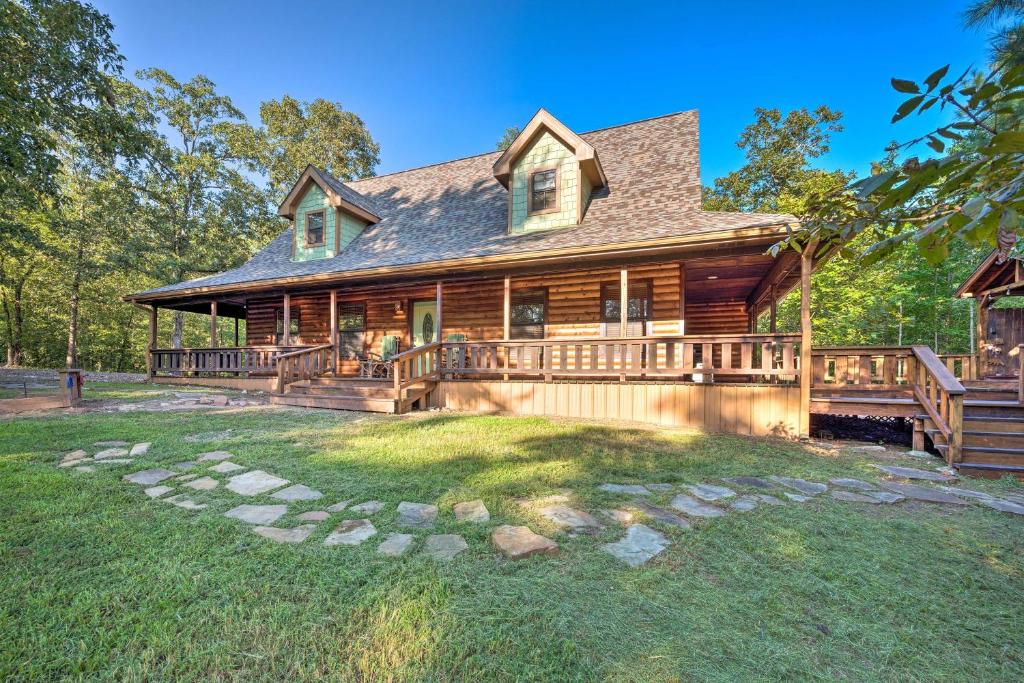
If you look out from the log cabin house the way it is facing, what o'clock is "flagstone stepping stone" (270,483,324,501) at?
The flagstone stepping stone is roughly at 11 o'clock from the log cabin house.

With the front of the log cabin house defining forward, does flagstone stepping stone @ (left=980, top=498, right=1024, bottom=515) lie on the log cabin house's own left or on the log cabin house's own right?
on the log cabin house's own left

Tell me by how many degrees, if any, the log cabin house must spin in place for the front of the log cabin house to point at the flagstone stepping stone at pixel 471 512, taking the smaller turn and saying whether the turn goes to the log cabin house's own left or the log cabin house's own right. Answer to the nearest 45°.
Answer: approximately 45° to the log cabin house's own left

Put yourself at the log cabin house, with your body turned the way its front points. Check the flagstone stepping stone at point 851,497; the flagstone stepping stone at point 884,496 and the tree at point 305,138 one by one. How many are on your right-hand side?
1

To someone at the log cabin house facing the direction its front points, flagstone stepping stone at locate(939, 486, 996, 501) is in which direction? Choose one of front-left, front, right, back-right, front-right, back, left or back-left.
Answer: left

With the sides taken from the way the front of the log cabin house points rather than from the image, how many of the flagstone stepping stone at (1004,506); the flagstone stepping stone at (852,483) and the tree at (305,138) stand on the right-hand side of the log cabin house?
1

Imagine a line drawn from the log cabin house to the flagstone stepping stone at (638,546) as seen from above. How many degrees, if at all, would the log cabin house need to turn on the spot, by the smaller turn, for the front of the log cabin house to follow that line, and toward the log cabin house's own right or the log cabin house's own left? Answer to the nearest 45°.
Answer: approximately 45° to the log cabin house's own left

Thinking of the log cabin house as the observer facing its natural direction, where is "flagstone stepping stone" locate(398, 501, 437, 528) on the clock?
The flagstone stepping stone is roughly at 11 o'clock from the log cabin house.

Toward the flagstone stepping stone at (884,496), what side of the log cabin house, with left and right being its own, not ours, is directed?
left

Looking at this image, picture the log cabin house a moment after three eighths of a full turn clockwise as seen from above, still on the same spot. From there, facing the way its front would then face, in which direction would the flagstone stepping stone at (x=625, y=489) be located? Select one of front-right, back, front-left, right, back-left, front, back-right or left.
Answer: back

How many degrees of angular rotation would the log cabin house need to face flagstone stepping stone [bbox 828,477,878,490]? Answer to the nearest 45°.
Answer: approximately 90° to its left

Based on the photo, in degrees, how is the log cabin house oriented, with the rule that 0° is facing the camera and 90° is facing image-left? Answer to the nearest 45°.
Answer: approximately 45°

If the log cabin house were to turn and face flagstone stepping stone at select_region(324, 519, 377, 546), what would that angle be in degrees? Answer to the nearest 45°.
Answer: approximately 45° to its left

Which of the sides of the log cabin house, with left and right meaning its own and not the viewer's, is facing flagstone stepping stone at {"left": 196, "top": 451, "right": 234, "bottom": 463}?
front

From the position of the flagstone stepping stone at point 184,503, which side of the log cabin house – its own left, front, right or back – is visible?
front
